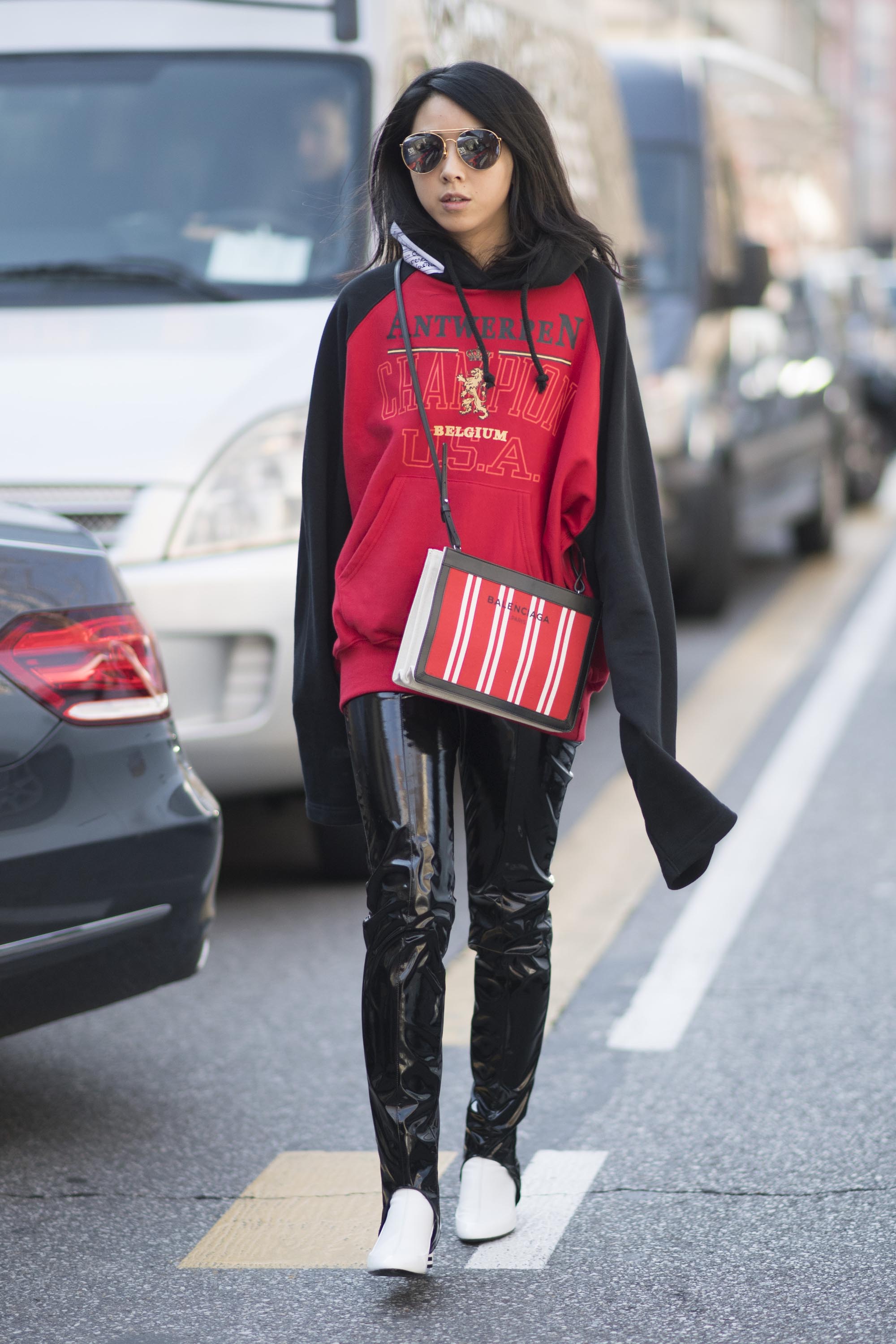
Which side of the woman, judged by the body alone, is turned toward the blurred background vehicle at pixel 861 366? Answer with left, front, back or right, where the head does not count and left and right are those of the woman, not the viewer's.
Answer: back

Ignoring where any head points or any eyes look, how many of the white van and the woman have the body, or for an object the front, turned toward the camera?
2

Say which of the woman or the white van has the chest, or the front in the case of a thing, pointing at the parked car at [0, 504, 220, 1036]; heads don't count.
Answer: the white van

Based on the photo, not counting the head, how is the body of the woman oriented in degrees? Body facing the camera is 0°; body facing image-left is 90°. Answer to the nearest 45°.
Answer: approximately 0°

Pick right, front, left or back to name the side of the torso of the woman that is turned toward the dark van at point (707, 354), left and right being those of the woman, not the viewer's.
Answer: back

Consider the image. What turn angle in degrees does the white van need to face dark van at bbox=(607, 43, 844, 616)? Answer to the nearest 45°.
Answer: approximately 135° to its left

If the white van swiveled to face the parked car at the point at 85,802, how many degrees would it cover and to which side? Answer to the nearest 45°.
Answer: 0° — it already faces it

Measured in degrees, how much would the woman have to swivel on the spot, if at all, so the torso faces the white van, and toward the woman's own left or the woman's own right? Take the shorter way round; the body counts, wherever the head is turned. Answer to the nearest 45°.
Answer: approximately 180°
